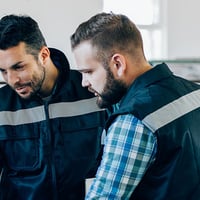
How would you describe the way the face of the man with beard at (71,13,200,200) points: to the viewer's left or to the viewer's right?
to the viewer's left

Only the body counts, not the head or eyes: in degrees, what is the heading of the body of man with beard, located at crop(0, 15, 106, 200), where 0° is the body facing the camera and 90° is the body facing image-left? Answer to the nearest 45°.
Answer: approximately 0°

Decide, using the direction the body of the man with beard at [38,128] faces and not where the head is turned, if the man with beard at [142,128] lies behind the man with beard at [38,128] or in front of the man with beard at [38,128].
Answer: in front
